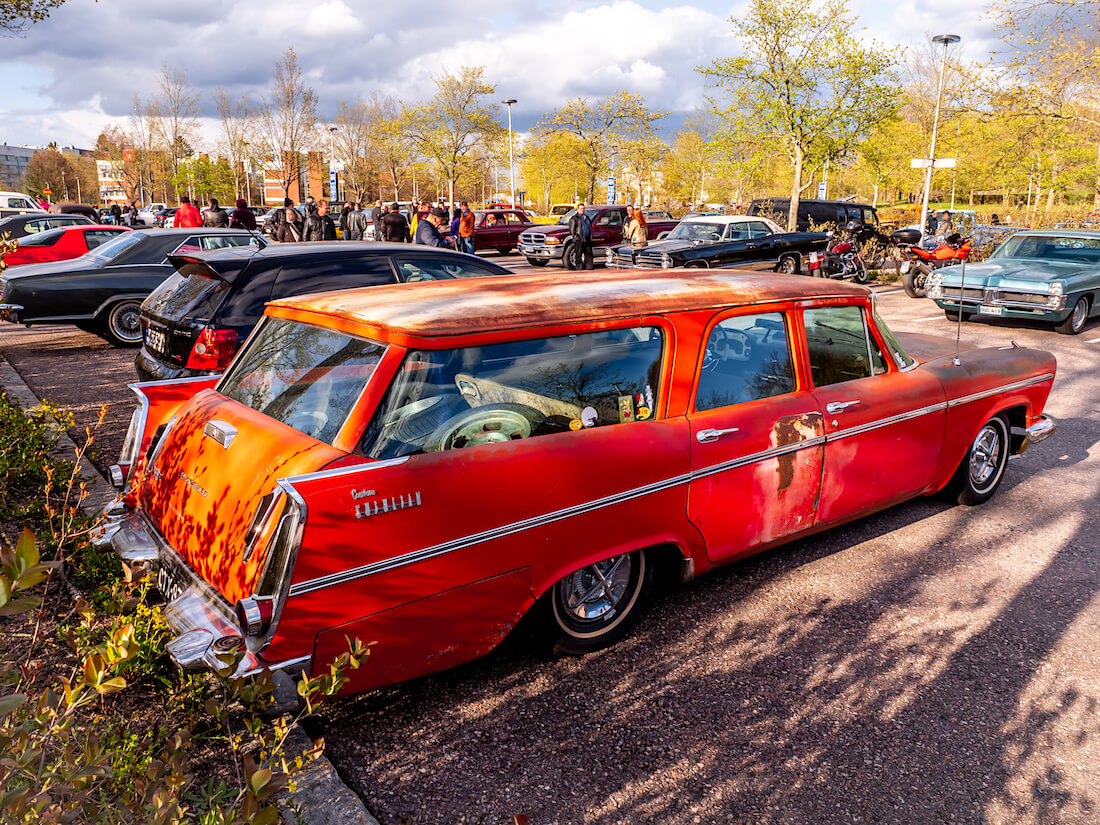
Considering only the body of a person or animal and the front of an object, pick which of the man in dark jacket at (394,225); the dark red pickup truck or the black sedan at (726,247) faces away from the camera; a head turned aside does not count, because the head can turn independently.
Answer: the man in dark jacket

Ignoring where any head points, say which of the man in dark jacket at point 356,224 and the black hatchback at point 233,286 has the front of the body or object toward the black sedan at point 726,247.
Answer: the black hatchback at point 233,286

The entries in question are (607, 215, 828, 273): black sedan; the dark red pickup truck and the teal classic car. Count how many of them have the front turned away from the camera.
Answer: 0

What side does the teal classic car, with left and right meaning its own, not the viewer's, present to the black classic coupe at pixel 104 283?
front

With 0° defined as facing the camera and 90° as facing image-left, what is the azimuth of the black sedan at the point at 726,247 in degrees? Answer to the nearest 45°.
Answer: approximately 45°

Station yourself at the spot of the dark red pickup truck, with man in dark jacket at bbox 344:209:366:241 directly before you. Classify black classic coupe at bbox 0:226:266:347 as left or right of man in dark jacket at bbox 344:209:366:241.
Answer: left

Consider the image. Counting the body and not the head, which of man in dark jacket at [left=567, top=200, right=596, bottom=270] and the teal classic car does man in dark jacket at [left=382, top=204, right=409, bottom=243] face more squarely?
the man in dark jacket

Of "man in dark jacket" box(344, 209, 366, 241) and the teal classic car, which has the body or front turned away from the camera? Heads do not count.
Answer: the man in dark jacket

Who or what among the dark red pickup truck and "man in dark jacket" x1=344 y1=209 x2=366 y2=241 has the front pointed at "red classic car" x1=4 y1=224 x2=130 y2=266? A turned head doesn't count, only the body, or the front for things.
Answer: the dark red pickup truck

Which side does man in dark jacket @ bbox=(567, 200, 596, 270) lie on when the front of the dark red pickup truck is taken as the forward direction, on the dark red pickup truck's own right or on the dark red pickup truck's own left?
on the dark red pickup truck's own left

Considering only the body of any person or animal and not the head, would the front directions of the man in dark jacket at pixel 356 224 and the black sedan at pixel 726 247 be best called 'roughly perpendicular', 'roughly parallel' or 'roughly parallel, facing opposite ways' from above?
roughly perpendicular

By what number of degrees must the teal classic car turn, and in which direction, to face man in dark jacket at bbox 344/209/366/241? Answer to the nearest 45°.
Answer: approximately 45° to its right

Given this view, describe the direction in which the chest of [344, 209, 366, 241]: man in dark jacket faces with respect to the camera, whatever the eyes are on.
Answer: away from the camera

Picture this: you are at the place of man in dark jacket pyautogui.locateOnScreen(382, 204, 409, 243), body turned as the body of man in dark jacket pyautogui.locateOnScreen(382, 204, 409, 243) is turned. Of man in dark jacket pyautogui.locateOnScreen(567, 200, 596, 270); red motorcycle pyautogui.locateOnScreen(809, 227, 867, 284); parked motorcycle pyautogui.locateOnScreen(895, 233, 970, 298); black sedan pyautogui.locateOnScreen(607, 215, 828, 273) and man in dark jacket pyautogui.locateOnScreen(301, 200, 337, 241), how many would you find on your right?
4
